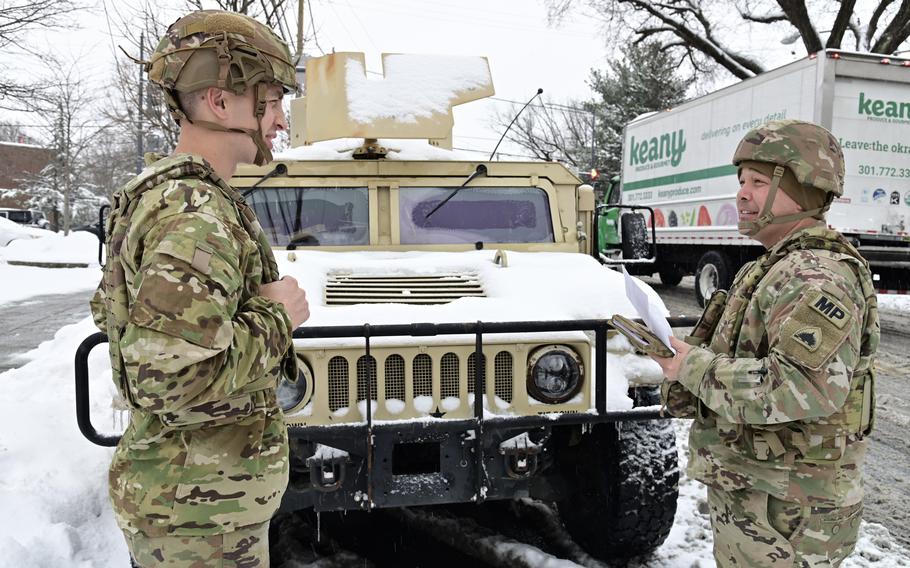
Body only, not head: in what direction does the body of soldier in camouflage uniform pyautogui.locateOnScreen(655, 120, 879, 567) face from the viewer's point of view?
to the viewer's left

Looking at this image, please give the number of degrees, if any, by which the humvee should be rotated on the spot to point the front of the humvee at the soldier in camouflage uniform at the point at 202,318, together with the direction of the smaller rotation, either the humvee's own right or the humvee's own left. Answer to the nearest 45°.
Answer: approximately 45° to the humvee's own right

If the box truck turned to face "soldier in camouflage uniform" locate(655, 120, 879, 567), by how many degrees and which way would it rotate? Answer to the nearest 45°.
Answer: approximately 135° to its left

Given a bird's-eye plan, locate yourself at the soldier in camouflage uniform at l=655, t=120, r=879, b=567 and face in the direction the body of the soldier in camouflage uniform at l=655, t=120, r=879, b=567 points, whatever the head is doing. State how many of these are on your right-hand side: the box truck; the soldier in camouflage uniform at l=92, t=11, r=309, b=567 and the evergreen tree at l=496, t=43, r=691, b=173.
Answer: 2

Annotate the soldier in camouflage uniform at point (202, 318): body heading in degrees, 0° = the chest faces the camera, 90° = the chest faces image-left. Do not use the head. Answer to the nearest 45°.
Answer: approximately 270°

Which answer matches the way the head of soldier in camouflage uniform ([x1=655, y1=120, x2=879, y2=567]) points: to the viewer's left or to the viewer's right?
to the viewer's left

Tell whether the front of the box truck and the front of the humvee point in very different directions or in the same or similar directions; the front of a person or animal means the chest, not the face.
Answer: very different directions

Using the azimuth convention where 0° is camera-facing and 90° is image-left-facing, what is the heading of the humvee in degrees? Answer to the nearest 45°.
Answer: approximately 0°

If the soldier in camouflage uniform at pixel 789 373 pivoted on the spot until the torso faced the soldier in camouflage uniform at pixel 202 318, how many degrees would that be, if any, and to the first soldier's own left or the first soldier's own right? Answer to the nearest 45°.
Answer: approximately 45° to the first soldier's own left

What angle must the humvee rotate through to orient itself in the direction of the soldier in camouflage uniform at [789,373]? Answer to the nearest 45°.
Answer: approximately 45° to its left

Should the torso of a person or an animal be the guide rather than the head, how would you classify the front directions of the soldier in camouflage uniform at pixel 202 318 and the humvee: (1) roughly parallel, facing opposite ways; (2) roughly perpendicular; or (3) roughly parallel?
roughly perpendicular
